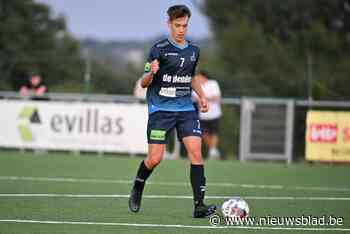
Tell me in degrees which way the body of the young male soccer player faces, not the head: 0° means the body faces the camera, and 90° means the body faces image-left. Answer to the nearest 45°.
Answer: approximately 315°

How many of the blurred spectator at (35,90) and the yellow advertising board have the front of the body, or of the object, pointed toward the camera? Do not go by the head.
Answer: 2

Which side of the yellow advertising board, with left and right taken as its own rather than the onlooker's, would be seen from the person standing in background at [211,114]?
right

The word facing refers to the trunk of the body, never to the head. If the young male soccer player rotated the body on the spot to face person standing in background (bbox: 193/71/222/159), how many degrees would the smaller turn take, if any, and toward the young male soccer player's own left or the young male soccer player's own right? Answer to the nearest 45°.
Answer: approximately 135° to the young male soccer player's own left

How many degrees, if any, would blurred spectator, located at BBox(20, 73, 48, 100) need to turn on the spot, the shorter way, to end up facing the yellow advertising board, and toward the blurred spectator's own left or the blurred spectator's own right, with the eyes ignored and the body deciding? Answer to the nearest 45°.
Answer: approximately 45° to the blurred spectator's own left

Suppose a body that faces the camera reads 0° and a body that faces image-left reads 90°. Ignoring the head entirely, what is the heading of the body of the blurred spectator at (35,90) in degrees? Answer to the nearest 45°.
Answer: approximately 0°

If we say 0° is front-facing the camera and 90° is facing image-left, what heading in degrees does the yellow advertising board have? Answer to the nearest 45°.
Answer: approximately 0°

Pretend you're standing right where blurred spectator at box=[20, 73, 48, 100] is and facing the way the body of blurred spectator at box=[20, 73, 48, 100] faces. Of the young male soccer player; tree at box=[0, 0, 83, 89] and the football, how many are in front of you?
2

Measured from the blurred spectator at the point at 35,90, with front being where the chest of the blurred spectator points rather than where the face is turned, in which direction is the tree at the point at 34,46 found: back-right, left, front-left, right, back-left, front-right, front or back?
back

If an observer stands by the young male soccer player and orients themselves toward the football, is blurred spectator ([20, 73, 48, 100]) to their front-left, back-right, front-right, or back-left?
back-left
